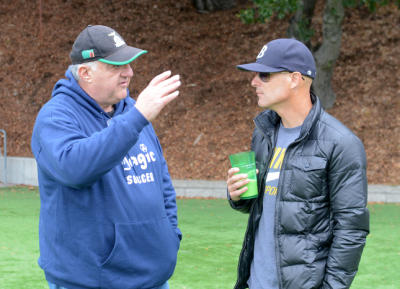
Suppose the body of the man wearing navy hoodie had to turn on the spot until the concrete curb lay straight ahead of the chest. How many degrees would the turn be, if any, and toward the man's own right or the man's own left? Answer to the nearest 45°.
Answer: approximately 135° to the man's own left

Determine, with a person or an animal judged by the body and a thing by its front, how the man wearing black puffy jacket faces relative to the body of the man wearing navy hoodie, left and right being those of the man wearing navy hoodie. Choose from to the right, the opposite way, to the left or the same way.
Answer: to the right

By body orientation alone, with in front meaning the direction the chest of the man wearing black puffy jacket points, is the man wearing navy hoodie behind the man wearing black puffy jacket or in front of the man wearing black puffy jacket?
in front

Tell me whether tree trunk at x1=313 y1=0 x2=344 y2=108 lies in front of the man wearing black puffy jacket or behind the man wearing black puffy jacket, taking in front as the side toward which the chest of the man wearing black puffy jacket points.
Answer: behind

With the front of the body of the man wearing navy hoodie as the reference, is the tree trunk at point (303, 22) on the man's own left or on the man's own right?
on the man's own left

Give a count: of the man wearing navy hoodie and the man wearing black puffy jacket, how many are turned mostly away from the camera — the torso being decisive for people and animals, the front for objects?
0

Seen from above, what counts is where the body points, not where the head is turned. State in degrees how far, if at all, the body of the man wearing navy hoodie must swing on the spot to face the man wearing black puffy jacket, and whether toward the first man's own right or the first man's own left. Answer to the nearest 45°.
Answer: approximately 45° to the first man's own left

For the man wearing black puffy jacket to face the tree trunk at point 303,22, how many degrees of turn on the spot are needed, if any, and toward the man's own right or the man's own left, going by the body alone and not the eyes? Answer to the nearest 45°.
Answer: approximately 135° to the man's own right

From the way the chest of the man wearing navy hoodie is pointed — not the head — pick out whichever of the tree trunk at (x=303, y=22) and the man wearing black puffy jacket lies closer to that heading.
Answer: the man wearing black puffy jacket

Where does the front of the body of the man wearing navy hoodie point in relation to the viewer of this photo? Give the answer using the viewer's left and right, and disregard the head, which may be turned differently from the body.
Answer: facing the viewer and to the right of the viewer

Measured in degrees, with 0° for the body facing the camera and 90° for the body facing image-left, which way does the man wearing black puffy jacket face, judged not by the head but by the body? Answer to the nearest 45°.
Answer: approximately 45°

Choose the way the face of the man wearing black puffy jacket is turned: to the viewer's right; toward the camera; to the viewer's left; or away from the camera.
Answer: to the viewer's left
